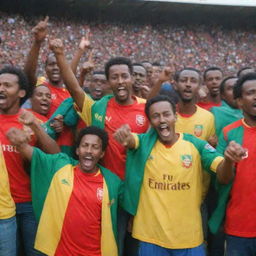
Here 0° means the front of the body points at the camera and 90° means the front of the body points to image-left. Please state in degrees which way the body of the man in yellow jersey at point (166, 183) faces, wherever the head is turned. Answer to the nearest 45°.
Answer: approximately 0°

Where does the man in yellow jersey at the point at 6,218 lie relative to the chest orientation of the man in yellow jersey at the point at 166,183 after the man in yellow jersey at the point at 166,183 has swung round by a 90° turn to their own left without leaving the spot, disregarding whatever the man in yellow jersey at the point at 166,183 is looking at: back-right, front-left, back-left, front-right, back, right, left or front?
back

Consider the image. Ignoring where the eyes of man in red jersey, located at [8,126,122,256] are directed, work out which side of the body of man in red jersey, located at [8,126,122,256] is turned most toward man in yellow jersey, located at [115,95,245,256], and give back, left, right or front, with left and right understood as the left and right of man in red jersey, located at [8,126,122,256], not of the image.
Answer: left

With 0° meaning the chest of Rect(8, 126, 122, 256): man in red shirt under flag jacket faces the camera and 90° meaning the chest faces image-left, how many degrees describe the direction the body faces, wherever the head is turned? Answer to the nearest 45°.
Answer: approximately 0°

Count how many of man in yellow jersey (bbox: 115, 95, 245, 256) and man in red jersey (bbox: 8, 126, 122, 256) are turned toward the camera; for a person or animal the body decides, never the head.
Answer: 2

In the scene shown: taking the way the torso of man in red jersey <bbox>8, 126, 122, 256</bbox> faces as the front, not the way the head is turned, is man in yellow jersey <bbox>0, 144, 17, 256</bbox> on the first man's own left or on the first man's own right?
on the first man's own right

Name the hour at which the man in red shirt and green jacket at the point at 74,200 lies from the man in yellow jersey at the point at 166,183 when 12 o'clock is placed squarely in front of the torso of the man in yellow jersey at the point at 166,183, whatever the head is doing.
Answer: the man in red shirt and green jacket at the point at 74,200 is roughly at 3 o'clock from the man in yellow jersey at the point at 166,183.
